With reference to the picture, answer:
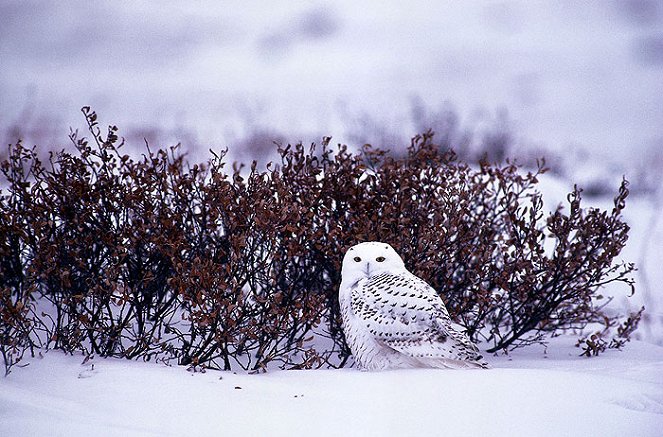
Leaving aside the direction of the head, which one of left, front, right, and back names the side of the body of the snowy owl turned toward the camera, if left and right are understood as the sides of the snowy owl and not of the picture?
left
